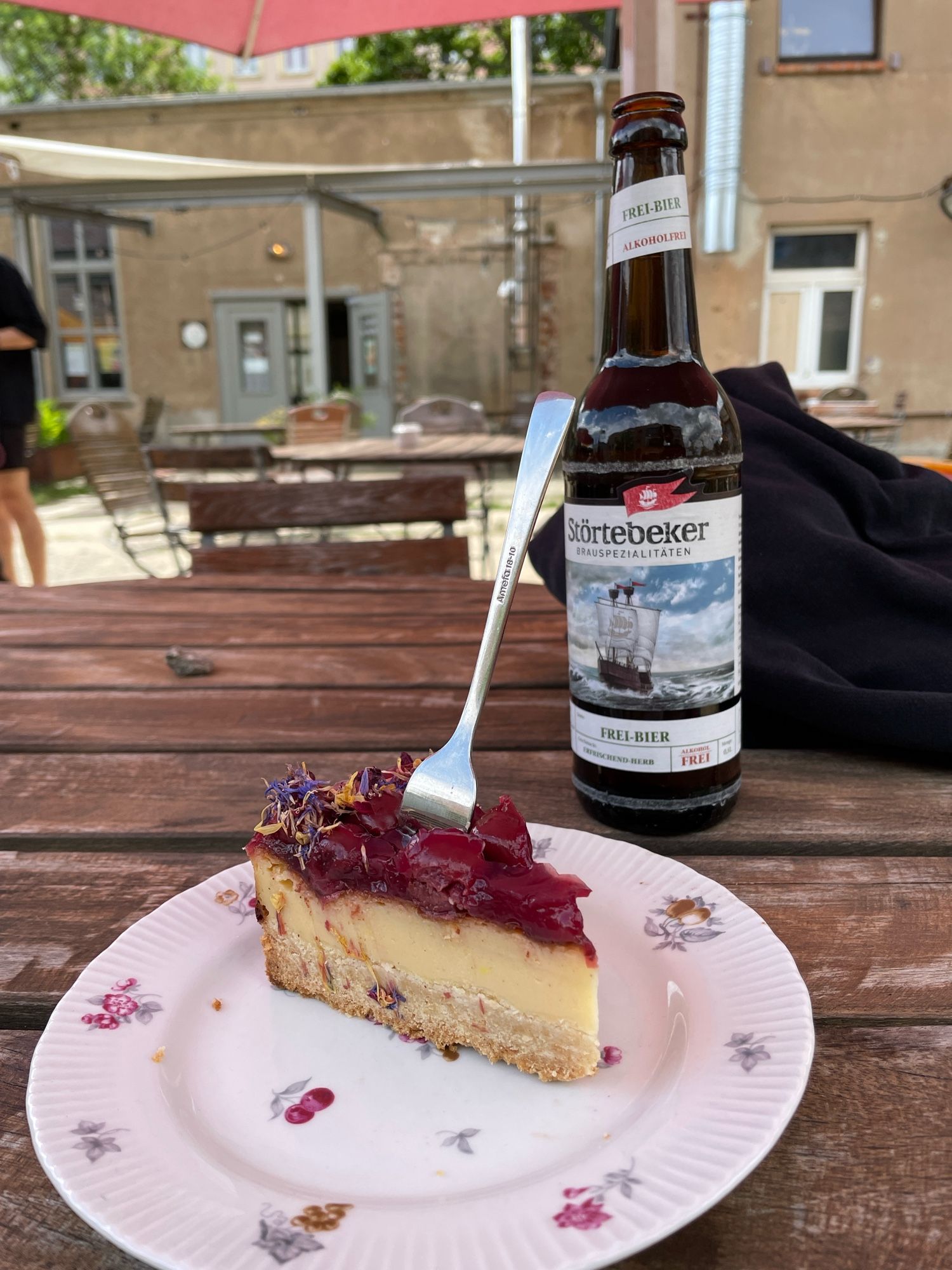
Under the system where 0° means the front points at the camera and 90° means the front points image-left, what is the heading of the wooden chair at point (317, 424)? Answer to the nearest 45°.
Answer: approximately 0°

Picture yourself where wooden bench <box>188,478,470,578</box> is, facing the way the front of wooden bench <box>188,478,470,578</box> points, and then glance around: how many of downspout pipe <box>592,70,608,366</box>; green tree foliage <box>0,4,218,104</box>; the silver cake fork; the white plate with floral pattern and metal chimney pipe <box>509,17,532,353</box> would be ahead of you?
2

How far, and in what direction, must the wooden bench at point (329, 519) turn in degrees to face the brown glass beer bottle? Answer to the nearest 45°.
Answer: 0° — it already faces it

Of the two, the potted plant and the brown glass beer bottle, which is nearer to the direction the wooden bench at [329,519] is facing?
the brown glass beer bottle

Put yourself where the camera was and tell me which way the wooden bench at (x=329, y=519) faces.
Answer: facing the viewer

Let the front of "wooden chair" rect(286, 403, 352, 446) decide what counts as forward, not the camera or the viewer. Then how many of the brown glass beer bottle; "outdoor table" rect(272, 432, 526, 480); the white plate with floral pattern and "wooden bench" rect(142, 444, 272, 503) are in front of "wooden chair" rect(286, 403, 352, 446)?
4

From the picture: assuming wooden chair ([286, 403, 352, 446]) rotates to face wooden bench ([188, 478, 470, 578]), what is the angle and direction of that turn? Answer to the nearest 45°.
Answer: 0° — it already faces it

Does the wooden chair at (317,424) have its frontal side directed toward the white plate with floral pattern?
yes

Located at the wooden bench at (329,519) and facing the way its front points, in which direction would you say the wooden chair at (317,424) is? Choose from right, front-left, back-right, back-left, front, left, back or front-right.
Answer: back
